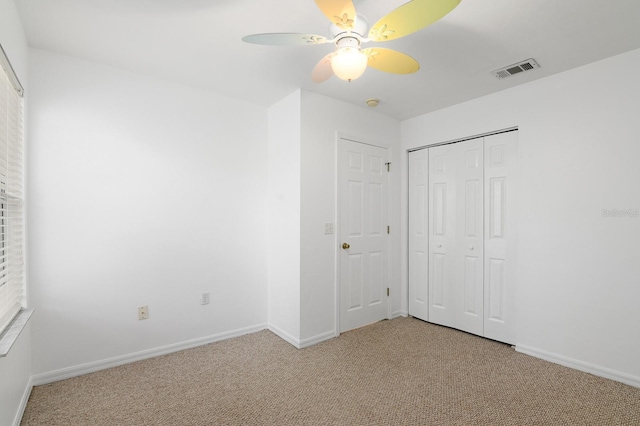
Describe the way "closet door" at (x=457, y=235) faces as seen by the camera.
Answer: facing the viewer and to the left of the viewer

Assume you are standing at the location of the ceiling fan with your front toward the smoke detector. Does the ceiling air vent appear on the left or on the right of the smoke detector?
right

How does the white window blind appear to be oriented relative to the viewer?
to the viewer's right

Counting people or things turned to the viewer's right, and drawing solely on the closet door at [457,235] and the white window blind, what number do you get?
1

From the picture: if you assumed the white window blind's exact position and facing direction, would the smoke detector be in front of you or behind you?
in front

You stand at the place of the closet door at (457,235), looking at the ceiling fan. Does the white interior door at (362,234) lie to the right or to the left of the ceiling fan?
right

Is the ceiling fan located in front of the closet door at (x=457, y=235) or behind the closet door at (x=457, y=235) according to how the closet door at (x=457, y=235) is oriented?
in front
